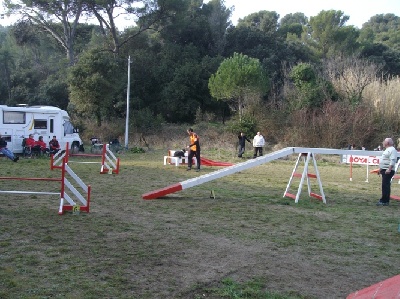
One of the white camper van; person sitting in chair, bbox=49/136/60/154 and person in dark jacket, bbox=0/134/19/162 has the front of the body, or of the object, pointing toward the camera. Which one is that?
the person sitting in chair

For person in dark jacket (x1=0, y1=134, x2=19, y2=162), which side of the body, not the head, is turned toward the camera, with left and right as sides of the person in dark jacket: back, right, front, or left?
right

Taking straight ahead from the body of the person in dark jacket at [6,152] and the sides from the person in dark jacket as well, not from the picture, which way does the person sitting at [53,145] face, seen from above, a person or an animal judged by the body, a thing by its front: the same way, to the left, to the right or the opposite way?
to the right

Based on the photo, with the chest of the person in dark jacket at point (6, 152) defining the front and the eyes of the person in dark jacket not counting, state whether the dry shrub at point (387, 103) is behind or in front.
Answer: in front

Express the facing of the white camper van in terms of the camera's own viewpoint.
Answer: facing to the right of the viewer

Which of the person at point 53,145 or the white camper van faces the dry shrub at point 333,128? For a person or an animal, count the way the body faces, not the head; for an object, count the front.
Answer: the white camper van

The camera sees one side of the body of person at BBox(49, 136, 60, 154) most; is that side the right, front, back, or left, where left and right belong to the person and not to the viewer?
front

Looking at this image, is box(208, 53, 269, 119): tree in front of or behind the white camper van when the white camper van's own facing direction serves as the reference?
in front

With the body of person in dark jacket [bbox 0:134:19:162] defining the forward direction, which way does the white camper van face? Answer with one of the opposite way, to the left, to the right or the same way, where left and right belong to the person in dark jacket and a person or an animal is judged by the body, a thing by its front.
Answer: the same way

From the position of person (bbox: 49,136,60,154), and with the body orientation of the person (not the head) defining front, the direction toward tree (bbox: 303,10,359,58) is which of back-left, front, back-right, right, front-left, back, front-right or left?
back-left

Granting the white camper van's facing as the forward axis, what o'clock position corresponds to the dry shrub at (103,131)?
The dry shrub is roughly at 10 o'clock from the white camper van.

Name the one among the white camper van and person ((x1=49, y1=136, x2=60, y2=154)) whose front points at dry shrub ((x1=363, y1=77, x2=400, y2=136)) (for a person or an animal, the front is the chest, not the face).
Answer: the white camper van

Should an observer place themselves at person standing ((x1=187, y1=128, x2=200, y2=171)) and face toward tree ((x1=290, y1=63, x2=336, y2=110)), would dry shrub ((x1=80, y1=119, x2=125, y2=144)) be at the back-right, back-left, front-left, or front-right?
front-left

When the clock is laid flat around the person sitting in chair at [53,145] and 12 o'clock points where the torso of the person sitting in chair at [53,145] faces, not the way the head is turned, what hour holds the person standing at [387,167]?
the person standing at [387,167] is roughly at 11 o'clock from the person sitting in chair at [53,145].

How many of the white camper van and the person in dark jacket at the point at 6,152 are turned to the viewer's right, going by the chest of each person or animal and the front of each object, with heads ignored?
2
